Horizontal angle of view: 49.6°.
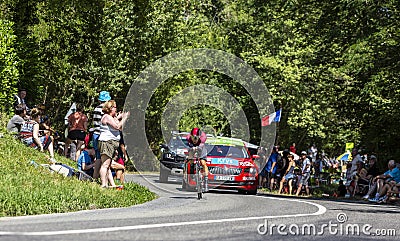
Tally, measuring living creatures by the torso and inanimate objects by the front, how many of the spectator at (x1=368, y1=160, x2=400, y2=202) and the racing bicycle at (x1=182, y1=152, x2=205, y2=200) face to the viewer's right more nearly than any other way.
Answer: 0

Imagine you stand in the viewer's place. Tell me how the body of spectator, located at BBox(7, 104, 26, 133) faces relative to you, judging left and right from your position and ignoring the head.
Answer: facing to the right of the viewer

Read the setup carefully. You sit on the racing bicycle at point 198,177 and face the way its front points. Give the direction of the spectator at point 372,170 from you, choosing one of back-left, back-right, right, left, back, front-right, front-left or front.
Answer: back-left

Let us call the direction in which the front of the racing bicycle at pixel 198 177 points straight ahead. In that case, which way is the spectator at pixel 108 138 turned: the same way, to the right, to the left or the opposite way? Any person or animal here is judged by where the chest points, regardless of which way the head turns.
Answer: to the left

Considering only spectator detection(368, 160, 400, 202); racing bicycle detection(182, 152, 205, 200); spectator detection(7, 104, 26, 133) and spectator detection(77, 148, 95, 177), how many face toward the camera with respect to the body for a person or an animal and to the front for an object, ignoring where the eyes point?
1

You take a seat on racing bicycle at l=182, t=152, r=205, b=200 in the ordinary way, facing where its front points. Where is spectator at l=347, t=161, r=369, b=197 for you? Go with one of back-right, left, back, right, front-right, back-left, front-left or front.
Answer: back-left

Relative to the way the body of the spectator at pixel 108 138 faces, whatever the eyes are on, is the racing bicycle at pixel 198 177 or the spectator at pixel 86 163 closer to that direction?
the racing bicycle

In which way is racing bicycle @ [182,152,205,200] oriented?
toward the camera

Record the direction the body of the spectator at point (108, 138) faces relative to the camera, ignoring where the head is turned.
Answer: to the viewer's right

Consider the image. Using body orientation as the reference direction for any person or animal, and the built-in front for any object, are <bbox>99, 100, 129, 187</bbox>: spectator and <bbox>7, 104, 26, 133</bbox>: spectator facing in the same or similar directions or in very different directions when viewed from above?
same or similar directions

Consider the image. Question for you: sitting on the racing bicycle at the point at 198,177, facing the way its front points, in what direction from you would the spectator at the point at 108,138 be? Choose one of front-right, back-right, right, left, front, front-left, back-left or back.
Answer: front-right

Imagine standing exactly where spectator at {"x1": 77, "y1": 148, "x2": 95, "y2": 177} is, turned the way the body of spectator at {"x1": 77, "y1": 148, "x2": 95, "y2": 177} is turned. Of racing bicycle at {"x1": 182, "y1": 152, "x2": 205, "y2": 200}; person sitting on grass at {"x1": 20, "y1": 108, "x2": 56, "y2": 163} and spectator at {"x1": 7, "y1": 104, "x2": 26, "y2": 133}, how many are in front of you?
1

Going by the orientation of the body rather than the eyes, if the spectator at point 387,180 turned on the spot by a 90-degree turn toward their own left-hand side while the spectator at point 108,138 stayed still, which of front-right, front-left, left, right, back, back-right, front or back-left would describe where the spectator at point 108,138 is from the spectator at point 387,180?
front-right

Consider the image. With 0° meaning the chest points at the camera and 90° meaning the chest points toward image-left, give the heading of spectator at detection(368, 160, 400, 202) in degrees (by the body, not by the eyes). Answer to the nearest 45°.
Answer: approximately 90°

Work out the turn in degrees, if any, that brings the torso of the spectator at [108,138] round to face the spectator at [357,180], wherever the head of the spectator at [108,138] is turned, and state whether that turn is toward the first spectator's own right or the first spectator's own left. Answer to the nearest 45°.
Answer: approximately 45° to the first spectator's own left

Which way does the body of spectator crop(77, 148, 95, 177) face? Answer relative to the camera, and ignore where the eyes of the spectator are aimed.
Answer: to the viewer's right

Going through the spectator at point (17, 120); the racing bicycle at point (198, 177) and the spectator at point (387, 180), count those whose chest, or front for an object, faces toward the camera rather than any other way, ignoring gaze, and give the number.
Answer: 1
